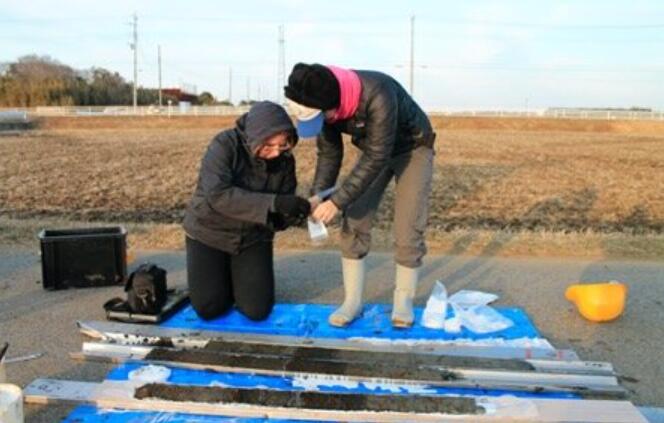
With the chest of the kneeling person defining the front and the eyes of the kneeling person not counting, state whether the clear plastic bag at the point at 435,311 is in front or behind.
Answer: in front

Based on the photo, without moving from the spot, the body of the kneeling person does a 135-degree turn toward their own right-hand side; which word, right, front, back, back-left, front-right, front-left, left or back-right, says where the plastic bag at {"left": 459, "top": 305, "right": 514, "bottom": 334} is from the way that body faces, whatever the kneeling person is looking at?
back

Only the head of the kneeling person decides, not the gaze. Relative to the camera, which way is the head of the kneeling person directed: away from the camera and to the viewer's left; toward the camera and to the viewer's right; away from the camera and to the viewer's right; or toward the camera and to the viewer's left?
toward the camera and to the viewer's right

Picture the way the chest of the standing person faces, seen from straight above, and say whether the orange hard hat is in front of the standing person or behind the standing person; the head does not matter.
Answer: behind

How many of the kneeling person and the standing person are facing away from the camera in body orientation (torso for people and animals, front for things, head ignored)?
0

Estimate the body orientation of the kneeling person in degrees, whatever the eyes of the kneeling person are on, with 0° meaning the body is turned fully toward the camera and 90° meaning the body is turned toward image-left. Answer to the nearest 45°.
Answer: approximately 315°

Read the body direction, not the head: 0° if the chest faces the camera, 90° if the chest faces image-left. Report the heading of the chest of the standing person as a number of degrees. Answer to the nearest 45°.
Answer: approximately 45°

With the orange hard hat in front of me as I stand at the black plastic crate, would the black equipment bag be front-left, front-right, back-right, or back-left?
front-right

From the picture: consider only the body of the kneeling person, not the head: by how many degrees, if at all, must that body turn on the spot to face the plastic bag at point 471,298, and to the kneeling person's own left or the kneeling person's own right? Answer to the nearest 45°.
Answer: approximately 45° to the kneeling person's own left

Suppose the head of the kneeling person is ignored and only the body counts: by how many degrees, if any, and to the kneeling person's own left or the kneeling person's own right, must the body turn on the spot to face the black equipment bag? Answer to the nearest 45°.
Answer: approximately 135° to the kneeling person's own right
